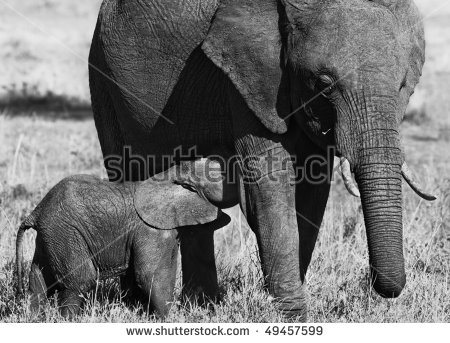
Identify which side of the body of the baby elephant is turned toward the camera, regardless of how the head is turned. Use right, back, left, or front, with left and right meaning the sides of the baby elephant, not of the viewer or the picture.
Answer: right

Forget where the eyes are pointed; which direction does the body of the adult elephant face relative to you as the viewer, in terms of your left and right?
facing the viewer and to the right of the viewer
